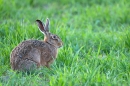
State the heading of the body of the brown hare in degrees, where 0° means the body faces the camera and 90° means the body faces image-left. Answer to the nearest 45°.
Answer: approximately 270°
